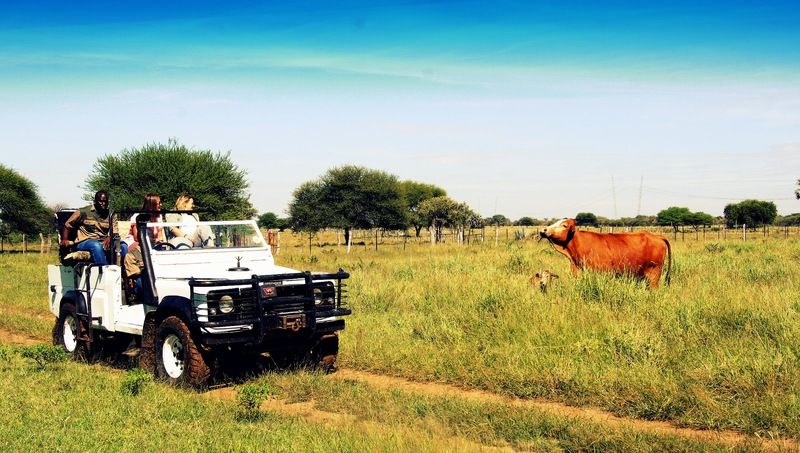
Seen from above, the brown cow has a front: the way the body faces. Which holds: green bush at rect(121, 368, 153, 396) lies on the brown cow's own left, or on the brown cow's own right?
on the brown cow's own left

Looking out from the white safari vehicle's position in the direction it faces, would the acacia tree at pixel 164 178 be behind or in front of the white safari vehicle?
behind

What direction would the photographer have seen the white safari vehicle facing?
facing the viewer and to the right of the viewer

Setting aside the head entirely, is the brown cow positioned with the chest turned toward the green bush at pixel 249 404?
no

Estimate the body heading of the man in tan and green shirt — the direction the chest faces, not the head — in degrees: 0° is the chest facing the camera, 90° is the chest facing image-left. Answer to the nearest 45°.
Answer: approximately 315°

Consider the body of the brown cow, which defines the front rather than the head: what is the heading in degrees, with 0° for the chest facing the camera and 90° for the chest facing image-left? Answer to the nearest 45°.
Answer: approximately 90°

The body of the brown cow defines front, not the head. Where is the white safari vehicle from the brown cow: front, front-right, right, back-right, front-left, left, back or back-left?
front-left

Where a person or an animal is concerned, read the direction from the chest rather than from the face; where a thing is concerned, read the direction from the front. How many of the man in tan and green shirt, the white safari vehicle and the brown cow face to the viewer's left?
1

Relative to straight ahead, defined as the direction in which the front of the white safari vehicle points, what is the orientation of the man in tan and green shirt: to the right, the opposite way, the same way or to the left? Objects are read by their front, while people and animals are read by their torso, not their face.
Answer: the same way

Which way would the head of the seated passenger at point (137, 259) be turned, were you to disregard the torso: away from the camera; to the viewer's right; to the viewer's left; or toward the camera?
to the viewer's right

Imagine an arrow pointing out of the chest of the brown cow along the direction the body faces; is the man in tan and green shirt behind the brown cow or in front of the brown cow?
in front
